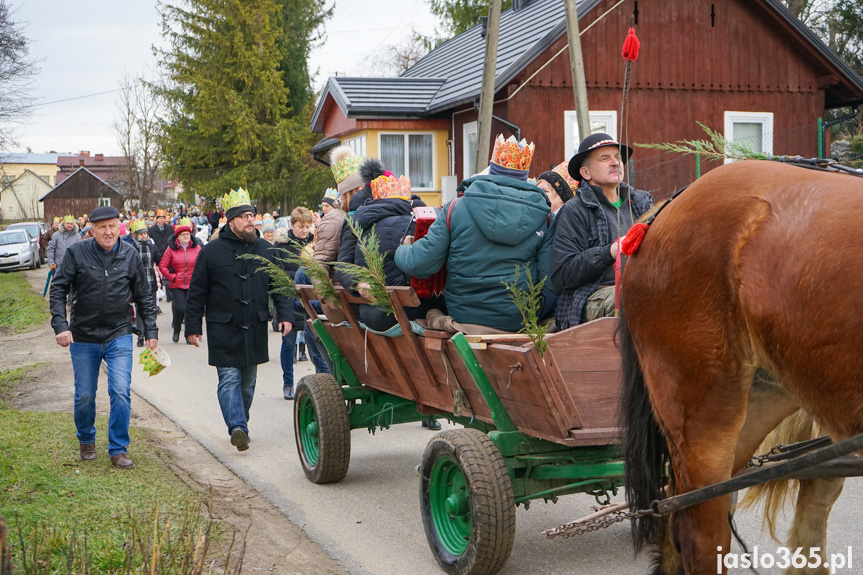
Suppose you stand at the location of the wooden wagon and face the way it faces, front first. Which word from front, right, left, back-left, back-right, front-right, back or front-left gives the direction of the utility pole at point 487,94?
back-left

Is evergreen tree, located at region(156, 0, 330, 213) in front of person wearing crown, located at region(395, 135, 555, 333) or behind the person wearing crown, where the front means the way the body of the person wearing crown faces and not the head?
in front

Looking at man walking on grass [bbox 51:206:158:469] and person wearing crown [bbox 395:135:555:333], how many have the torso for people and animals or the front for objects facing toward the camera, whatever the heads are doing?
1

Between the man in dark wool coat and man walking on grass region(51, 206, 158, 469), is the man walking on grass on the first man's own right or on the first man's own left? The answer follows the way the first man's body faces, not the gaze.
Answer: on the first man's own right

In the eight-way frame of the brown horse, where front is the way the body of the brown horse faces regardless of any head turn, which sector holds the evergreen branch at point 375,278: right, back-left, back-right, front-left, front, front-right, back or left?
back-left

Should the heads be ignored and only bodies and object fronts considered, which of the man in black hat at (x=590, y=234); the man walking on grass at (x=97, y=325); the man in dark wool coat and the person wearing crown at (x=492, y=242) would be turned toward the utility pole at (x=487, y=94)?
the person wearing crown

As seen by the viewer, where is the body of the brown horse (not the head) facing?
to the viewer's right

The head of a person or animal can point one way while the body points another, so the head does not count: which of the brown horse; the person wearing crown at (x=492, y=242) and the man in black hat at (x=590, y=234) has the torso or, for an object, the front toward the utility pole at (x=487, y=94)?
the person wearing crown

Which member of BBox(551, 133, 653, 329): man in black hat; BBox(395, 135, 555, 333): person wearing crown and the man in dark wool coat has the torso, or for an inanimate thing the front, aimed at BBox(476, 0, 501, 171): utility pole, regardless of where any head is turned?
the person wearing crown

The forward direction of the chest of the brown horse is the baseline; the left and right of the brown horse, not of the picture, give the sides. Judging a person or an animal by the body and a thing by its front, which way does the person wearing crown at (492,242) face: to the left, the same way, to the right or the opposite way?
to the left
